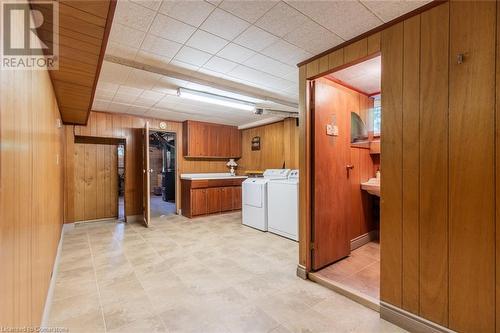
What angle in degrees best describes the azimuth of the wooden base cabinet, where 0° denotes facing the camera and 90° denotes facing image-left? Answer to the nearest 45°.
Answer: approximately 315°

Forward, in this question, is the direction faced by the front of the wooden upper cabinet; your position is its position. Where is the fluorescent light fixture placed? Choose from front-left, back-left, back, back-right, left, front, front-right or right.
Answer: front-right

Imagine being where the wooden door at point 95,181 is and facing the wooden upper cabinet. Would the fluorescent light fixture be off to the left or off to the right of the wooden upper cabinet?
right

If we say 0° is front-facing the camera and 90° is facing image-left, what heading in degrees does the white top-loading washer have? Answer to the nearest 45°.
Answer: approximately 45°

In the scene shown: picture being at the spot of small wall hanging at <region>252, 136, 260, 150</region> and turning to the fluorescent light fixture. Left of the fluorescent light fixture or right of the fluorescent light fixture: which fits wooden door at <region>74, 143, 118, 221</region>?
right

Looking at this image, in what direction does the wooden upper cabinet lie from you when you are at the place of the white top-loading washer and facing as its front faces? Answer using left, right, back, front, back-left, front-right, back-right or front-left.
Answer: right

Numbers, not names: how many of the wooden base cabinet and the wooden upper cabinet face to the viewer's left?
0

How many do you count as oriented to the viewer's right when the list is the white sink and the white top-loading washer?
0

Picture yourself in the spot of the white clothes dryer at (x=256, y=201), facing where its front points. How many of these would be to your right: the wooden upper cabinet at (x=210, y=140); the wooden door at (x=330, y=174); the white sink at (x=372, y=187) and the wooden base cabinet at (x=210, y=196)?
2
